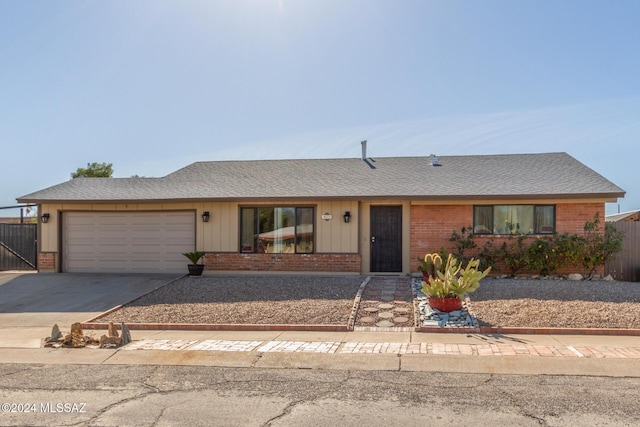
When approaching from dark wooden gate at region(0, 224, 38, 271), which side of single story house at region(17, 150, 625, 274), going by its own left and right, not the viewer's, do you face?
right

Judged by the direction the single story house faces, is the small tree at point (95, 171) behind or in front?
behind

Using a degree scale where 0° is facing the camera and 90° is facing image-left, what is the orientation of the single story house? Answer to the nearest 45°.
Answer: approximately 0°

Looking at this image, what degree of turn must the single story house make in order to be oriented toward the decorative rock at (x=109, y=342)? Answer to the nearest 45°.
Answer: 0° — it already faces it

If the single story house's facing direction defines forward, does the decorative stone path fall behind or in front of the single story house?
in front

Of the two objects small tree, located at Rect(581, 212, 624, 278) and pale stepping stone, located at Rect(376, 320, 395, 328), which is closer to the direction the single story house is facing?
the pale stepping stone

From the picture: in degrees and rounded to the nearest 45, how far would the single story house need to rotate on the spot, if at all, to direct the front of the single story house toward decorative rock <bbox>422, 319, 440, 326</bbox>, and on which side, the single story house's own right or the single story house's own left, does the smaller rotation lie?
0° — it already faces it

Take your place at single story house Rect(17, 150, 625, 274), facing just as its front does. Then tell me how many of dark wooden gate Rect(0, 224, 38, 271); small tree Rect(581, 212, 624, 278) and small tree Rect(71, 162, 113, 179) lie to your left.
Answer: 1

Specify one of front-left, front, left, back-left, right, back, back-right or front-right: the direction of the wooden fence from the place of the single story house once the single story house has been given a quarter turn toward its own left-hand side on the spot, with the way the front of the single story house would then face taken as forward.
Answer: front

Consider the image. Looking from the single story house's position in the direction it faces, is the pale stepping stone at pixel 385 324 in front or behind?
in front

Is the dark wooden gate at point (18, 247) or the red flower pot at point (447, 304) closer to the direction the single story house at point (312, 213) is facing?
the red flower pot

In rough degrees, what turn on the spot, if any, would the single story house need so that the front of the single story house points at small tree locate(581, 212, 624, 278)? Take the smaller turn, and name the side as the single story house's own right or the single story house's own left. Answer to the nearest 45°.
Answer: approximately 90° to the single story house's own left

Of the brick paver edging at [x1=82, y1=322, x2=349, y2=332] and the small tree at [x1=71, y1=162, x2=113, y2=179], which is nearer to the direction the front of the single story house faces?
the brick paver edging
